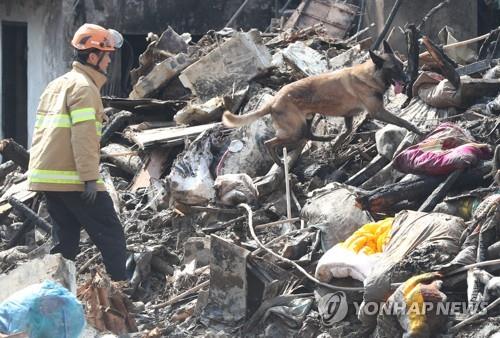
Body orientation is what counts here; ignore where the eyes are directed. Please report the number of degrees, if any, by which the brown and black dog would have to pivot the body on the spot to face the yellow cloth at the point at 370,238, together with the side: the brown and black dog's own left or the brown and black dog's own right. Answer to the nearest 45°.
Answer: approximately 90° to the brown and black dog's own right

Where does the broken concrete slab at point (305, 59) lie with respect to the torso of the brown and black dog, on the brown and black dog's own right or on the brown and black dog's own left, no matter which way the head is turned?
on the brown and black dog's own left

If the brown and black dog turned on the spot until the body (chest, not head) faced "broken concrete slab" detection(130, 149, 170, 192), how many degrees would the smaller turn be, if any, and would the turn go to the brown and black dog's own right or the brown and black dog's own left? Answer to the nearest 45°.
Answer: approximately 180°

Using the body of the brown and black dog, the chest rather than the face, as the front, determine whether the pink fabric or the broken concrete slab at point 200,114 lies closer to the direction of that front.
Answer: the pink fabric

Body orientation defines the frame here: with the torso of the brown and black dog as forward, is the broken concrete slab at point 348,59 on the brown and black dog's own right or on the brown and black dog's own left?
on the brown and black dog's own left

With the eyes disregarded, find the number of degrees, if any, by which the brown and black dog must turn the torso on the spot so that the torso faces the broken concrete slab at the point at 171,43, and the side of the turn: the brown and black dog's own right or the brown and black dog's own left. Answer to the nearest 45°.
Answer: approximately 135° to the brown and black dog's own left

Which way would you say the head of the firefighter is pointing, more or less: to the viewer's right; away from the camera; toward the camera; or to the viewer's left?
to the viewer's right

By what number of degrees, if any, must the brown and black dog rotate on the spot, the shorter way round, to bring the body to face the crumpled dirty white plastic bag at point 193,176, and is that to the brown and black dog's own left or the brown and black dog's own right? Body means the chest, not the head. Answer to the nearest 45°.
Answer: approximately 135° to the brown and black dog's own right

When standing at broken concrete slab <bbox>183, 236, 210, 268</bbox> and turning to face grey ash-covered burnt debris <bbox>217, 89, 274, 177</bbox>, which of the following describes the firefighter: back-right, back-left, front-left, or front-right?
back-left

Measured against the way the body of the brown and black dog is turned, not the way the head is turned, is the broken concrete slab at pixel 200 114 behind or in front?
behind

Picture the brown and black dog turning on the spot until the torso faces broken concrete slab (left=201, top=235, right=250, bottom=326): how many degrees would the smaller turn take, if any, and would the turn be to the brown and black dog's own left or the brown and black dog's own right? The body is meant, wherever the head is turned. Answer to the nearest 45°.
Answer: approximately 90° to the brown and black dog's own right

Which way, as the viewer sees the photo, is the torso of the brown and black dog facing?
to the viewer's right

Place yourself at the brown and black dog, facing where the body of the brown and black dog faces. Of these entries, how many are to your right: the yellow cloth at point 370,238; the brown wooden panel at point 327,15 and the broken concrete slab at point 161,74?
1

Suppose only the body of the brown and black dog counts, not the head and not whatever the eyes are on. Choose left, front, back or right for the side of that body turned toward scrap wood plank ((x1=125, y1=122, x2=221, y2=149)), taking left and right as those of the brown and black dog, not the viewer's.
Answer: back

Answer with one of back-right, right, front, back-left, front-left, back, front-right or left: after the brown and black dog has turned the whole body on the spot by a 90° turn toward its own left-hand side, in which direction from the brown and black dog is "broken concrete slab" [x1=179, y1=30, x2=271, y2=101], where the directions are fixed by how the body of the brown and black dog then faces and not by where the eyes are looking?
front-left
